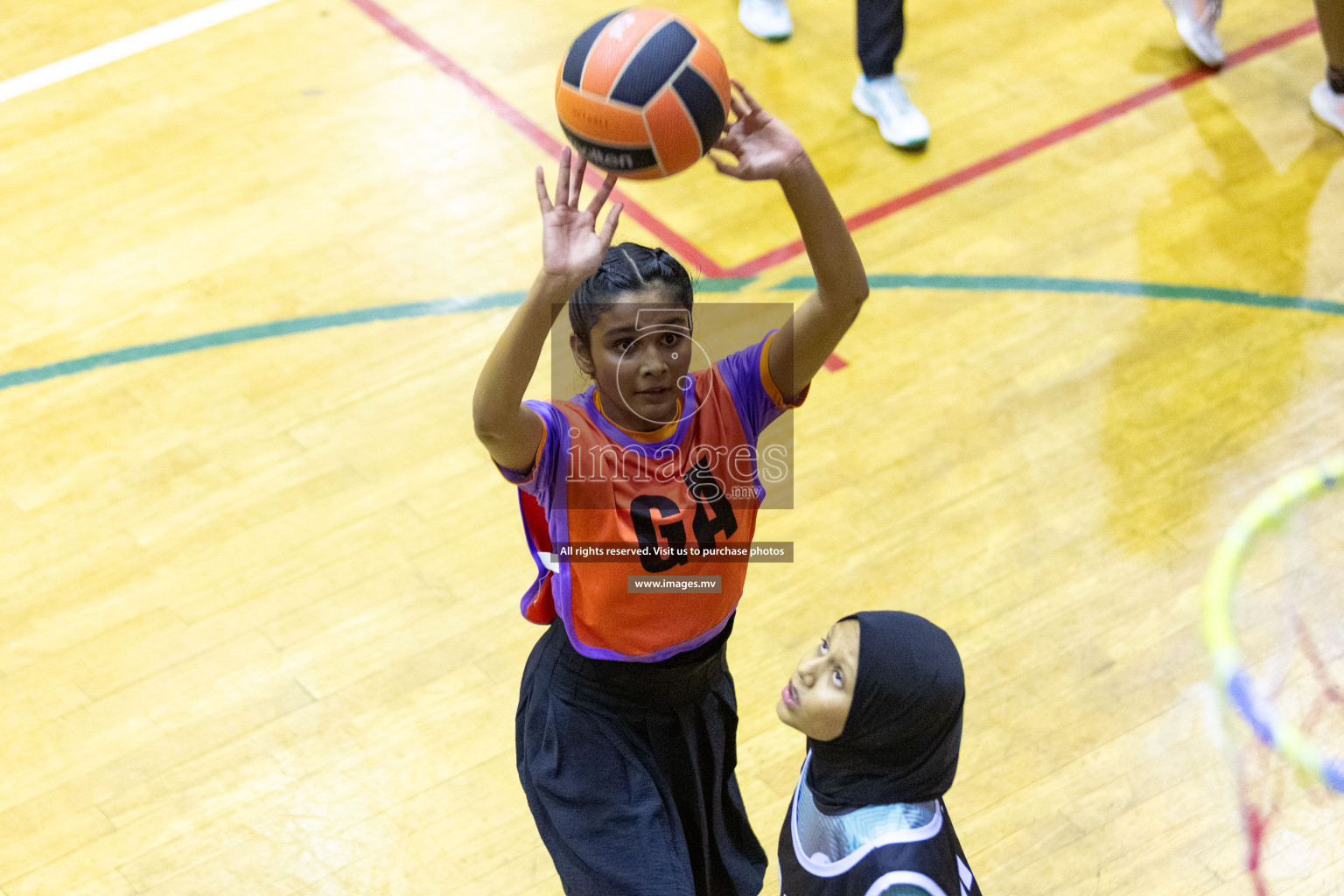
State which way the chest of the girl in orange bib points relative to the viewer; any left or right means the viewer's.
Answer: facing the viewer and to the right of the viewer
